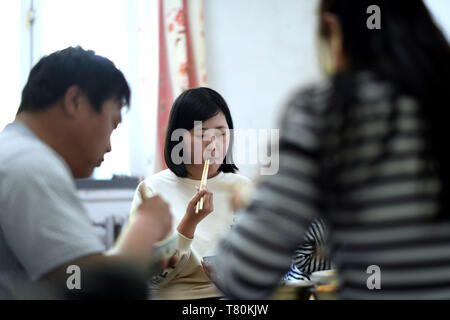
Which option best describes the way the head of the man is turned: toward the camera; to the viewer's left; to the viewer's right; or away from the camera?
to the viewer's right

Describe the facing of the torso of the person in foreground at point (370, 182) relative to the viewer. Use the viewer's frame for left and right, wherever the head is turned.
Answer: facing away from the viewer and to the left of the viewer

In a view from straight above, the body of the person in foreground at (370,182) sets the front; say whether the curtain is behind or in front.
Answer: in front

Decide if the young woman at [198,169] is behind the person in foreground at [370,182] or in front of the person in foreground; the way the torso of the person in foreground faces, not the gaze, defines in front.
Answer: in front

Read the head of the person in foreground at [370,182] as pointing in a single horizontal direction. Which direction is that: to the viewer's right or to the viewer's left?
to the viewer's left
